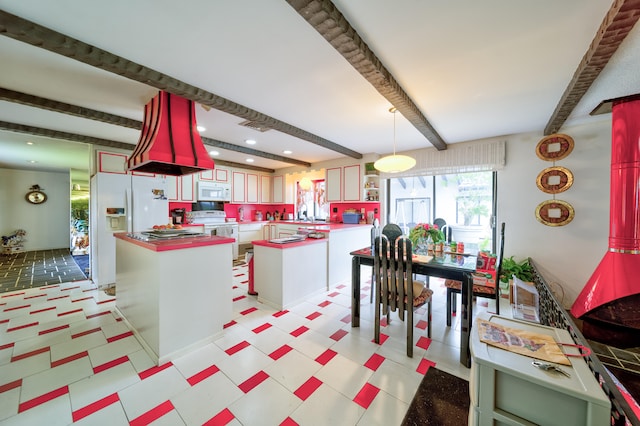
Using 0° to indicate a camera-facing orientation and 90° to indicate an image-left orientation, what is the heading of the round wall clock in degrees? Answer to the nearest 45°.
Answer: approximately 0°

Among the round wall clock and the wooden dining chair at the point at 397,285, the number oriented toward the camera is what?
1

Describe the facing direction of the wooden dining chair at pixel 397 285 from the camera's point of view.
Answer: facing away from the viewer and to the right of the viewer

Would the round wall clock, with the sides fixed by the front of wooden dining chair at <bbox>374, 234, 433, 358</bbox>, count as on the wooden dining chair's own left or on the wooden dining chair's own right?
on the wooden dining chair's own left

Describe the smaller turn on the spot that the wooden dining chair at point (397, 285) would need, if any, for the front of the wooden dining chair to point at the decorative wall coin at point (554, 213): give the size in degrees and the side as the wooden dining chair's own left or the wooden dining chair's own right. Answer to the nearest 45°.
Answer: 0° — it already faces it

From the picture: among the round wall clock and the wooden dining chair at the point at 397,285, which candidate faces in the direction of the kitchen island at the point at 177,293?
the round wall clock

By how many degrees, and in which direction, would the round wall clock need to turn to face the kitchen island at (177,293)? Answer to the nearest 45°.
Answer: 0° — it already faces it
